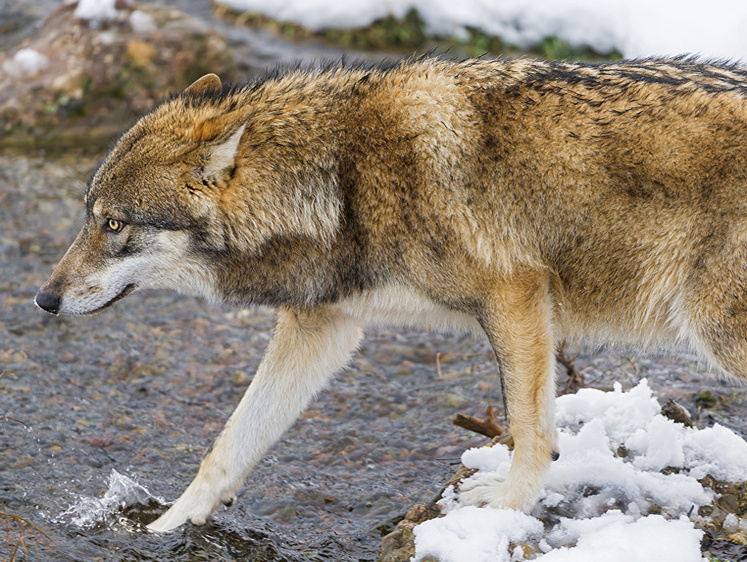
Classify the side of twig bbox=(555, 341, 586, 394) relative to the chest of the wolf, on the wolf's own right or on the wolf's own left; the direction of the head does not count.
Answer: on the wolf's own right

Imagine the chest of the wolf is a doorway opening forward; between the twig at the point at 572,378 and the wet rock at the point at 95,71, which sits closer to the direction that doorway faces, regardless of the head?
the wet rock

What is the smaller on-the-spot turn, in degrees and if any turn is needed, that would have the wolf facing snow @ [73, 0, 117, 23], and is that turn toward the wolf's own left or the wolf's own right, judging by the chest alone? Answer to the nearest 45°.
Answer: approximately 45° to the wolf's own right

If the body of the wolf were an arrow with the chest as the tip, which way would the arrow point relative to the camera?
to the viewer's left
